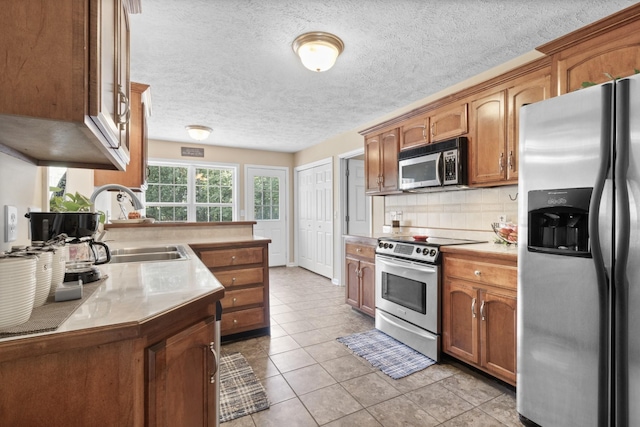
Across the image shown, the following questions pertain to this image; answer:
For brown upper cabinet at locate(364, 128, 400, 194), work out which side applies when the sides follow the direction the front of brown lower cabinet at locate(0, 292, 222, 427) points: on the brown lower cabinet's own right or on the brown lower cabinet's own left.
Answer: on the brown lower cabinet's own left

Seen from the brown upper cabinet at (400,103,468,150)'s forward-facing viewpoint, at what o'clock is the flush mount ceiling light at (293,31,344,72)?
The flush mount ceiling light is roughly at 12 o'clock from the brown upper cabinet.

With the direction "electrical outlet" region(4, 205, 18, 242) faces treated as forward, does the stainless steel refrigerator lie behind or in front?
in front

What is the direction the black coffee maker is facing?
to the viewer's right

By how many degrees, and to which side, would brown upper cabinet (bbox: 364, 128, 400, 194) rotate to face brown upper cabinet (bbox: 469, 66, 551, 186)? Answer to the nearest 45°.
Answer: approximately 90° to its left

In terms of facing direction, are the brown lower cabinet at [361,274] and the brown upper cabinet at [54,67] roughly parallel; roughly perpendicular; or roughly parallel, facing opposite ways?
roughly parallel, facing opposite ways

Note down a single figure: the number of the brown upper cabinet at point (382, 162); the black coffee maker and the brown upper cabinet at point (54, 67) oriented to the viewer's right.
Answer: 2

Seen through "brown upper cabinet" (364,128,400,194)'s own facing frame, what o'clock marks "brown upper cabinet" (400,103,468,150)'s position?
"brown upper cabinet" (400,103,468,150) is roughly at 9 o'clock from "brown upper cabinet" (364,128,400,194).

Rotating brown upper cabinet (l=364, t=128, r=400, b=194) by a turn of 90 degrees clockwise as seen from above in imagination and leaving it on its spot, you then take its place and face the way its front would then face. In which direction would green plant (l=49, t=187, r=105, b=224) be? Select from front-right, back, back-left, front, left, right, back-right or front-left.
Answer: left

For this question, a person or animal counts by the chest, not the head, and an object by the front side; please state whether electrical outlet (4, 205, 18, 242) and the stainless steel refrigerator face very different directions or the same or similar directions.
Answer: very different directions

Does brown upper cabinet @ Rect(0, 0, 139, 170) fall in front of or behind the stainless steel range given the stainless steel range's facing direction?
in front

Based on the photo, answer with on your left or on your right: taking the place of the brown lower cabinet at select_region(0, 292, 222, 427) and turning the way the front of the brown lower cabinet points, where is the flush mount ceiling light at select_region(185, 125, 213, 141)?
on your left

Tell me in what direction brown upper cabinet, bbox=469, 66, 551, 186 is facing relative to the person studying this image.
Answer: facing the viewer and to the left of the viewer

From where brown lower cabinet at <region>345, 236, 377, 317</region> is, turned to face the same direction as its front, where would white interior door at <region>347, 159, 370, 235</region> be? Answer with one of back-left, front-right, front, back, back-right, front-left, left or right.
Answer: back-right
